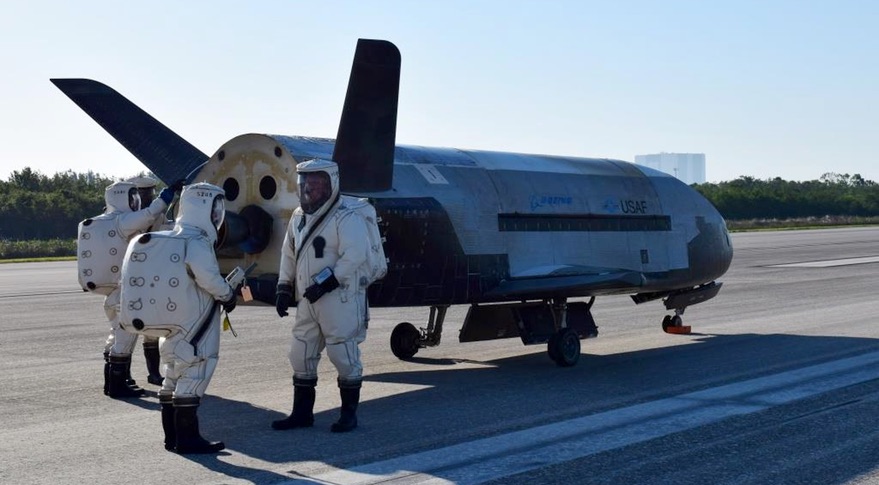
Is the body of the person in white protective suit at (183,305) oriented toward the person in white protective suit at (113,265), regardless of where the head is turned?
no

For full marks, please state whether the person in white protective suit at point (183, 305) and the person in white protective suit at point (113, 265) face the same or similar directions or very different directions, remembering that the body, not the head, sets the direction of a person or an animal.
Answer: same or similar directions

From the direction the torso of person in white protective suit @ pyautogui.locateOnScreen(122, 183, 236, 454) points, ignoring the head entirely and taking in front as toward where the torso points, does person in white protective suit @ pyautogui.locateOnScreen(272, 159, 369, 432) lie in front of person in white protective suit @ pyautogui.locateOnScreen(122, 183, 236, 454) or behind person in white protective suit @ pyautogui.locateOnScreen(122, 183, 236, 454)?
in front

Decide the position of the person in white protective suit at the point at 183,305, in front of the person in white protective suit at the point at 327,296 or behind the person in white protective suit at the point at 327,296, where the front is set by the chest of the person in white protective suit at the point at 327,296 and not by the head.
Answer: in front

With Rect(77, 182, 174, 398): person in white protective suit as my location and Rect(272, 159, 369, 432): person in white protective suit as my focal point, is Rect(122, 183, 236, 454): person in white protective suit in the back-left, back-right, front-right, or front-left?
front-right

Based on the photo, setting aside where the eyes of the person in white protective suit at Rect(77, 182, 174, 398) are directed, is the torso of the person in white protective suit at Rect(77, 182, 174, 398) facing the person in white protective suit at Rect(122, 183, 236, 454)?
no

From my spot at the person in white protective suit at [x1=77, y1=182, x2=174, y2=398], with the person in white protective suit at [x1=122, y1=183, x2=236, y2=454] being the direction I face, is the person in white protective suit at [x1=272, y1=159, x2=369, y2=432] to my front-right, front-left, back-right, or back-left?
front-left

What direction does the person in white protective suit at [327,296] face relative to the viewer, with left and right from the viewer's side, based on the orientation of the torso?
facing the viewer and to the left of the viewer

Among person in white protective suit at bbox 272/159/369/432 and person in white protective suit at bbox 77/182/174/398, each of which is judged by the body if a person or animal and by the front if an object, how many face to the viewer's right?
1

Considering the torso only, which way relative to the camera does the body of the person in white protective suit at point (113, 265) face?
to the viewer's right

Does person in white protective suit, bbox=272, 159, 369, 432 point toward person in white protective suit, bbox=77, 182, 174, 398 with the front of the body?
no
